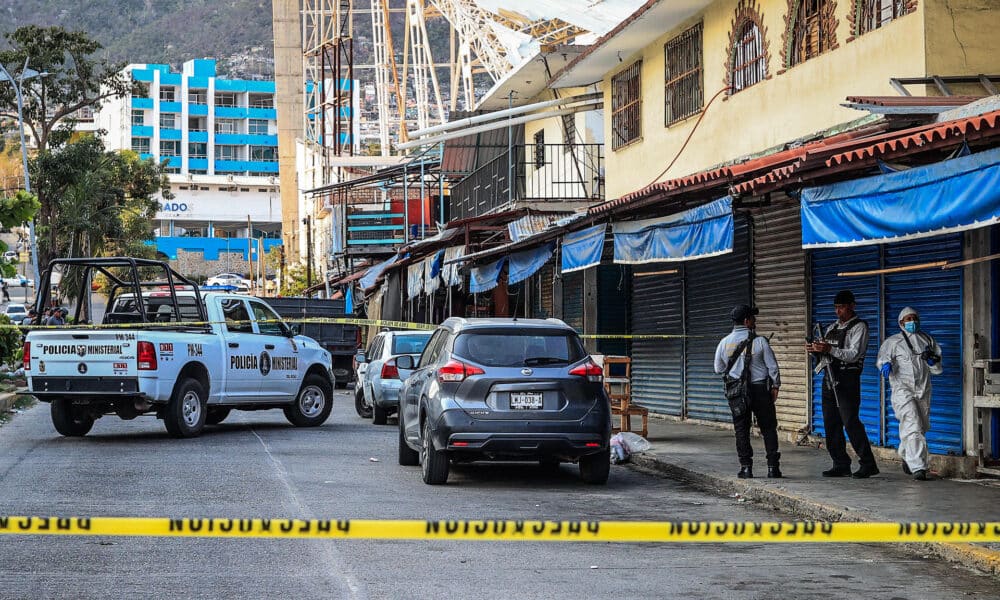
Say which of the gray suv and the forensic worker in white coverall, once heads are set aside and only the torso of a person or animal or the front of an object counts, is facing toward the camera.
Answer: the forensic worker in white coverall

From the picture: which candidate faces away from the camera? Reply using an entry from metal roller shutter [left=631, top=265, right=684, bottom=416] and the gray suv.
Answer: the gray suv

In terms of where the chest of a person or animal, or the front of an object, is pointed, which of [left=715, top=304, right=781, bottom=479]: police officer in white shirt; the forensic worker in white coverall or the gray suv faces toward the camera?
the forensic worker in white coverall

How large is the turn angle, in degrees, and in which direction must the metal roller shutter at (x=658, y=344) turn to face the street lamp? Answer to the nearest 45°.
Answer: approximately 90° to its right

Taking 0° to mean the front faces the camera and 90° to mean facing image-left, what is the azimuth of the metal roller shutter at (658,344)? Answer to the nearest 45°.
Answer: approximately 45°

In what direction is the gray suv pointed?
away from the camera

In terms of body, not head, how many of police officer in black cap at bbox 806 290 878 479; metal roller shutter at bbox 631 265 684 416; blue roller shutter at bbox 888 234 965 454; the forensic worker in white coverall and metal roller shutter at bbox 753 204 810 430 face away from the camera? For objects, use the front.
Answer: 0

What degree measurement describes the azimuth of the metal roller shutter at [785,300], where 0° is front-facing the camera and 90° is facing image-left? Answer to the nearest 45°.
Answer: approximately 45°

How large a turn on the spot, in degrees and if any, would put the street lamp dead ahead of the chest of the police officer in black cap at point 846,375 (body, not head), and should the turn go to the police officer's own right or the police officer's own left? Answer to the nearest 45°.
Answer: approximately 90° to the police officer's own right

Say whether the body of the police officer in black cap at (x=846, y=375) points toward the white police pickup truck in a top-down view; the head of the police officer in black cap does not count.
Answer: no

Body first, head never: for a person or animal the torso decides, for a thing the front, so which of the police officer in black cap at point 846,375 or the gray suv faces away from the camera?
the gray suv

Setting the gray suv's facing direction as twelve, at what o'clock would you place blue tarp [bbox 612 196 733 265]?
The blue tarp is roughly at 1 o'clock from the gray suv.

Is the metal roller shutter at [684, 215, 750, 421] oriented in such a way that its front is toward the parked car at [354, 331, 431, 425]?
no

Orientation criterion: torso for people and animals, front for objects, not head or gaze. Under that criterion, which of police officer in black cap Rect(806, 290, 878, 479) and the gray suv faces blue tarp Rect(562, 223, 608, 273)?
the gray suv

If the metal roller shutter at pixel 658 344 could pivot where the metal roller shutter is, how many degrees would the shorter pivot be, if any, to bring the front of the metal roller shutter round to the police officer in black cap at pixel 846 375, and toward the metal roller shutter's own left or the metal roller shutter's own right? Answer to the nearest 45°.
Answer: approximately 45° to the metal roller shutter's own left
